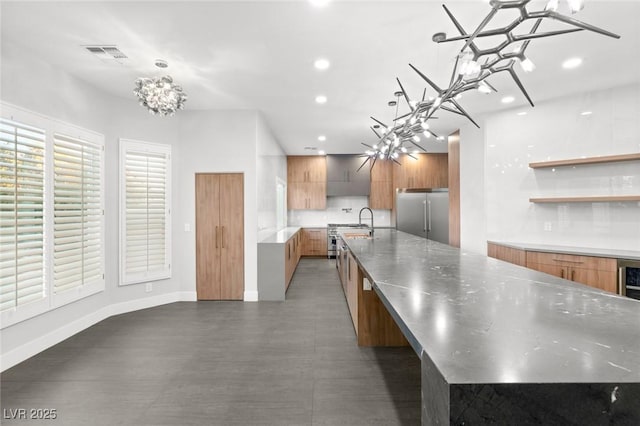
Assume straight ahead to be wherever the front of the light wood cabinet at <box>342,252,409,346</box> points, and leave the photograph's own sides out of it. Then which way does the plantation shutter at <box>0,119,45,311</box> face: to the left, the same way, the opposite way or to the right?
the opposite way

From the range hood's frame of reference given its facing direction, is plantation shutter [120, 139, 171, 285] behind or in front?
in front

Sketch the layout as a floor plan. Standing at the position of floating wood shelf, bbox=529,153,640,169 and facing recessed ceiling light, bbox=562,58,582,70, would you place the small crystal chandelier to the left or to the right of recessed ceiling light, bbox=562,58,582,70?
right

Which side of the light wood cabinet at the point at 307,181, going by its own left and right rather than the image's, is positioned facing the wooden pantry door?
front

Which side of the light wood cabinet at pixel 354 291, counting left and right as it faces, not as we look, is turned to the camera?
left

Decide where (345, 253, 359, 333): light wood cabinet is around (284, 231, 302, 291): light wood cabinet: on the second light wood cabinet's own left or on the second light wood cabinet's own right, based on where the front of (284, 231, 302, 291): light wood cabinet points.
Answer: on the second light wood cabinet's own right

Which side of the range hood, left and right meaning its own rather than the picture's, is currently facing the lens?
front

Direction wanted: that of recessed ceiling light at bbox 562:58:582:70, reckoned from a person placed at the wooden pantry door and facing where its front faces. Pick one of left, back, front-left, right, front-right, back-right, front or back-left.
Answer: front-left

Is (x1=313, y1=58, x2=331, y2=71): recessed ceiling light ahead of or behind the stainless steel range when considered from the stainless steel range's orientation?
ahead

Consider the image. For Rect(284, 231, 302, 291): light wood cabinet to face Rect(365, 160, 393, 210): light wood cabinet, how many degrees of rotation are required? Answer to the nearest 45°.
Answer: approximately 45° to its left

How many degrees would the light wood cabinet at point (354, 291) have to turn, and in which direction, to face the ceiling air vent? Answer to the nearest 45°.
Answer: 0° — it already faces it

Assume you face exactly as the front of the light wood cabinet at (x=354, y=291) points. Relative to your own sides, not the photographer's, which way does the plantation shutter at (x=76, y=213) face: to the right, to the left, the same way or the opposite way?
the opposite way

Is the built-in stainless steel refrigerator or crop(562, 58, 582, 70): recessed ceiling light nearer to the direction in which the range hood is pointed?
the recessed ceiling light

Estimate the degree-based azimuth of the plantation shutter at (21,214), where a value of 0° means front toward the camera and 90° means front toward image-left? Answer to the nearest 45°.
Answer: approximately 315°

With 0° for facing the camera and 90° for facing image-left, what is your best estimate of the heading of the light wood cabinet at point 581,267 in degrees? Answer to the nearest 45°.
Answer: approximately 45°
